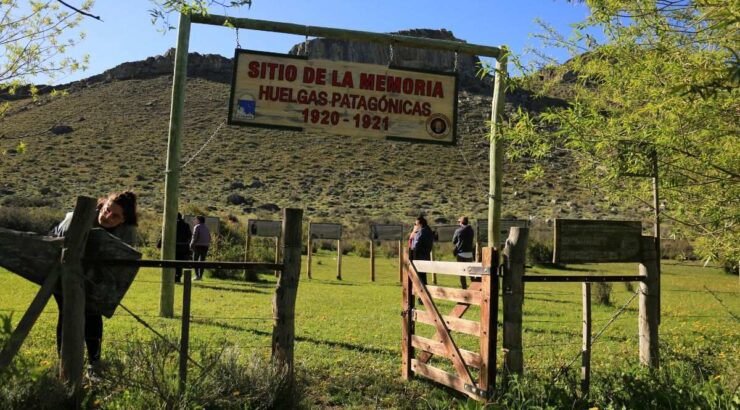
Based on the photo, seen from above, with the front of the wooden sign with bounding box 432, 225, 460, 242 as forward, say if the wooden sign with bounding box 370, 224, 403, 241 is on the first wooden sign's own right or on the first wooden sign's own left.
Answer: on the first wooden sign's own right

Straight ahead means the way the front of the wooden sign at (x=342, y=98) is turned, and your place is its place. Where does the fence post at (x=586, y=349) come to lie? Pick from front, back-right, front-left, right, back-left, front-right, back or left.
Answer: front-left

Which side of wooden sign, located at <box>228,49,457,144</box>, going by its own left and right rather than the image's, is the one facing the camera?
front

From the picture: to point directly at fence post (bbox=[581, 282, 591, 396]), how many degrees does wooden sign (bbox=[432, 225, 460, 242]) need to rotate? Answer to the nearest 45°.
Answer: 0° — it already faces it

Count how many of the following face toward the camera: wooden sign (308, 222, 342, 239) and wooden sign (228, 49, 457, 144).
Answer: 2

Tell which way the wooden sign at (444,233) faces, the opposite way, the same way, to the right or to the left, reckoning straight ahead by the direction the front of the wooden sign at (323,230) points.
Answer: the same way

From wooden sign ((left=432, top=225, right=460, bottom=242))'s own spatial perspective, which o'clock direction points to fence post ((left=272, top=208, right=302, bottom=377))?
The fence post is roughly at 12 o'clock from the wooden sign.

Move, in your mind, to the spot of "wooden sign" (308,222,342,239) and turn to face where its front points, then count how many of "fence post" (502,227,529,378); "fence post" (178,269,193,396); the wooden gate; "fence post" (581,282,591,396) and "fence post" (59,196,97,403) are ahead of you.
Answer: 5

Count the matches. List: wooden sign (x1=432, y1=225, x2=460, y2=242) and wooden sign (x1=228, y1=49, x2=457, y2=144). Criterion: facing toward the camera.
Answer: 2

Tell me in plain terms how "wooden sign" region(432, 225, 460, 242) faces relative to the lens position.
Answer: facing the viewer

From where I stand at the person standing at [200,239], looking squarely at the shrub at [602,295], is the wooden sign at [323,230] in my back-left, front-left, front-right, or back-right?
front-left

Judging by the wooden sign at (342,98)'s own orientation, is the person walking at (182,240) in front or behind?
behind

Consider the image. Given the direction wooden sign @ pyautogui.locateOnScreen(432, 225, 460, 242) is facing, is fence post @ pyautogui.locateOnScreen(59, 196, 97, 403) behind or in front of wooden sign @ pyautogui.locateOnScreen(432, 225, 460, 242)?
in front

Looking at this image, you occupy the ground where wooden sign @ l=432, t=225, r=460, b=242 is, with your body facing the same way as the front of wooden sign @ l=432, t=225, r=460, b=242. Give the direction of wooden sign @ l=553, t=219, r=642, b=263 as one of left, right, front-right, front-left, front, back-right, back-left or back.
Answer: front

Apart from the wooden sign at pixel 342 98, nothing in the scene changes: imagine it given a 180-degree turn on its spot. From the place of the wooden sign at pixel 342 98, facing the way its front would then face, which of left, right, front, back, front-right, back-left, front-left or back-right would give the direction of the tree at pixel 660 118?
back-right

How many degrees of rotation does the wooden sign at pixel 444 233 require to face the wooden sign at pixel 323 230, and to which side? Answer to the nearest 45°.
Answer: approximately 90° to its right
